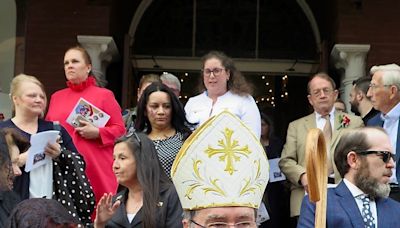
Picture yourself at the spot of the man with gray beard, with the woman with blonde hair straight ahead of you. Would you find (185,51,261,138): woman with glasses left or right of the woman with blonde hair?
right

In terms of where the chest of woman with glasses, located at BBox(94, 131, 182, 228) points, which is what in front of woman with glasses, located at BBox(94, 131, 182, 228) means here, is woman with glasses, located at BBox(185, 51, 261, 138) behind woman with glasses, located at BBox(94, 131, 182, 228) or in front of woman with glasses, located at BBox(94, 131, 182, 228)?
behind

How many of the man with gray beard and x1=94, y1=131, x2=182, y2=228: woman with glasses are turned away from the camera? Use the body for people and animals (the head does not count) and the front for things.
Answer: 0

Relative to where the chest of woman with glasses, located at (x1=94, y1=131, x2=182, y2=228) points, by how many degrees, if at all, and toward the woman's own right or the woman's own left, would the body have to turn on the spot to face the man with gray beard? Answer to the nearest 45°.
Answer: approximately 135° to the woman's own left

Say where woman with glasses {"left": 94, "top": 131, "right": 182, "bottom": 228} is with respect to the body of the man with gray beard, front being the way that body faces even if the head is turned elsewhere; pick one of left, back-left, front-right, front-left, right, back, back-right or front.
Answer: back-right

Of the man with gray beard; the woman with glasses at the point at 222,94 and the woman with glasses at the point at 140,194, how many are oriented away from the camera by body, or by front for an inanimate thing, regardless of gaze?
0

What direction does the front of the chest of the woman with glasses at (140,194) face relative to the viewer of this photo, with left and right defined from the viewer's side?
facing the viewer and to the left of the viewer

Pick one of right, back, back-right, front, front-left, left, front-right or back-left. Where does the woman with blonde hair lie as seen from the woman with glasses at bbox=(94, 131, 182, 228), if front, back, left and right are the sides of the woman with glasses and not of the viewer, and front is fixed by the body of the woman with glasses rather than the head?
right

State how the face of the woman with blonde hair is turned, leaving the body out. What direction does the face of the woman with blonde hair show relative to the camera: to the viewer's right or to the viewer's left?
to the viewer's right

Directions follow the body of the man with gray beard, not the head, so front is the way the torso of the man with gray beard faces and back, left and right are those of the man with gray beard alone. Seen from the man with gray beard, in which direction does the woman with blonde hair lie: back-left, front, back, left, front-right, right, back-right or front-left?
back-right

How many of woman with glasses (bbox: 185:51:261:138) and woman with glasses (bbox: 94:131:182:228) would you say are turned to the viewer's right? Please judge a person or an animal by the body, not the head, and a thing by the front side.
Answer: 0
